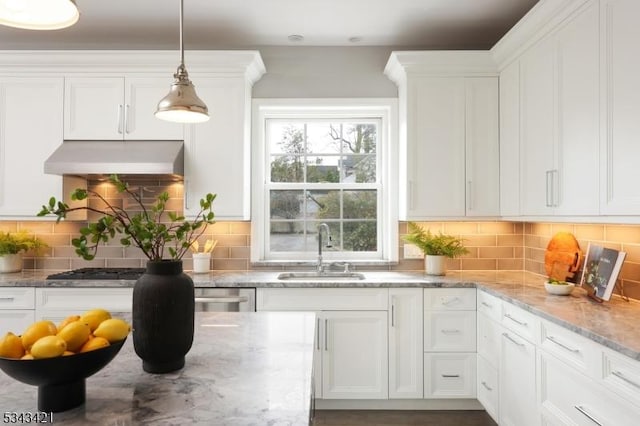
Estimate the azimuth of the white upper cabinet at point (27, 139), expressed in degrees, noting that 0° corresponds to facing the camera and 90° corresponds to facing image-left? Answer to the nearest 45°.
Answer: approximately 0°

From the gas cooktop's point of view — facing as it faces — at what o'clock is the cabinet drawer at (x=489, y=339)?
The cabinet drawer is roughly at 10 o'clock from the gas cooktop.

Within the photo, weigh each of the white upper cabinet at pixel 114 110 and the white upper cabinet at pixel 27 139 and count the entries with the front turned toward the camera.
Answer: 2

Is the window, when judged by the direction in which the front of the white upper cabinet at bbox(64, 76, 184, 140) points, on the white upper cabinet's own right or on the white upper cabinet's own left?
on the white upper cabinet's own left

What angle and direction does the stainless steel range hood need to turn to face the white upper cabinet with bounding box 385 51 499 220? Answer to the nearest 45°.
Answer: approximately 90° to its left

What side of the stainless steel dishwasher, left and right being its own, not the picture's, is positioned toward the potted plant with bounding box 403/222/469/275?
left

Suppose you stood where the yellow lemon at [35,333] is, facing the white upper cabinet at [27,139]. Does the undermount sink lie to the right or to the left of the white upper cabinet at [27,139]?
right

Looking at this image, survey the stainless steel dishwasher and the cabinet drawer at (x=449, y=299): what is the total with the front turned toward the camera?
2

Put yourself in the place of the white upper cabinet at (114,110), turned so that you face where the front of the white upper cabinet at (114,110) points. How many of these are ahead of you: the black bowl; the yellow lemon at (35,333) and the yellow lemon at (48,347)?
3
